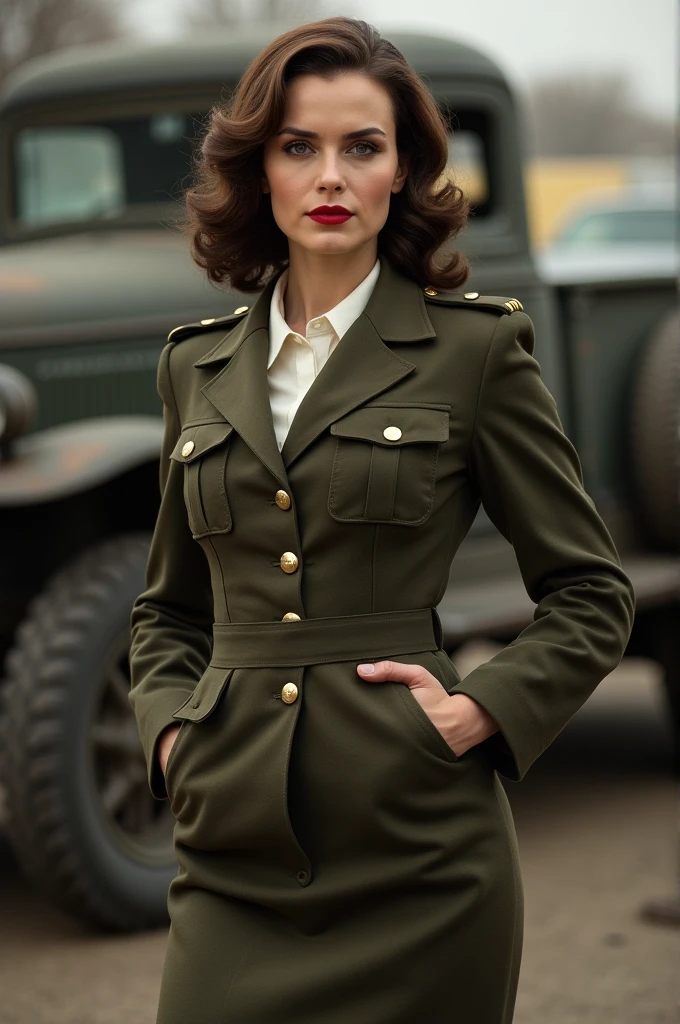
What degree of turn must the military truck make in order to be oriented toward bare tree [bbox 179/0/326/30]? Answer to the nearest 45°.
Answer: approximately 135° to its right

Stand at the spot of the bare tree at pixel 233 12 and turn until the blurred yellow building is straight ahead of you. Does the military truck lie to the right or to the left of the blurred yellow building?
right

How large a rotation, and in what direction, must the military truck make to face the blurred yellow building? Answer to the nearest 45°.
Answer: approximately 135° to its right

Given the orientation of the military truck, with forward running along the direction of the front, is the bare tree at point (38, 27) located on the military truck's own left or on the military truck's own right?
on the military truck's own right

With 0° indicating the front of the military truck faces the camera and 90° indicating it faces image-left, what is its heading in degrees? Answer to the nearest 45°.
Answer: approximately 45°
